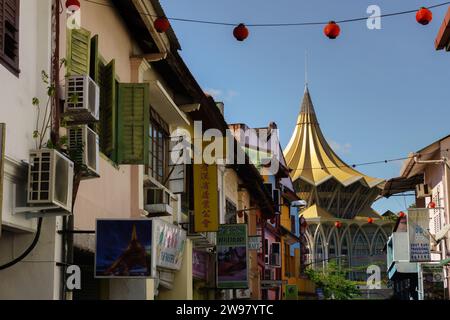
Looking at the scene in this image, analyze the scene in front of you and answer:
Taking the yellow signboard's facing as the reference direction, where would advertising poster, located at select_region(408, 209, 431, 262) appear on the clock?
The advertising poster is roughly at 7 o'clock from the yellow signboard.

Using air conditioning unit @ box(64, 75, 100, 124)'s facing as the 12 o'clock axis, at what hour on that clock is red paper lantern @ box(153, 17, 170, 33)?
The red paper lantern is roughly at 10 o'clock from the air conditioning unit.

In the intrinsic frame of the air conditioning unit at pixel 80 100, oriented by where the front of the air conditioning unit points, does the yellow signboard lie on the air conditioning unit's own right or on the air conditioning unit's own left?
on the air conditioning unit's own left

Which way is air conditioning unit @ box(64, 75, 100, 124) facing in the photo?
to the viewer's right
